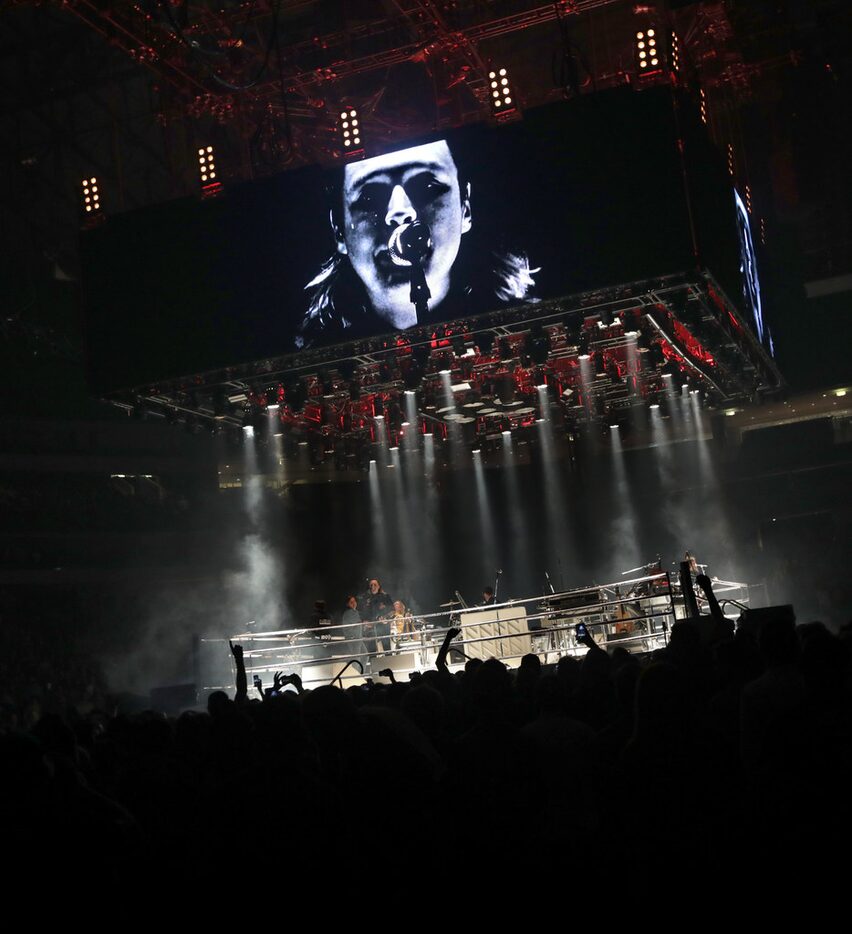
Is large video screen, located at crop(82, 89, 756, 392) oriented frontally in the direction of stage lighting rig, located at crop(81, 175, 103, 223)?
no

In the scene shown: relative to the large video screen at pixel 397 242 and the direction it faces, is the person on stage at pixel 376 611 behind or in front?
behind

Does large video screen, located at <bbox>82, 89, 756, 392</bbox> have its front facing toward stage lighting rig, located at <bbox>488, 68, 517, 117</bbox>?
no

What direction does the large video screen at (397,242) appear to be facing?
toward the camera

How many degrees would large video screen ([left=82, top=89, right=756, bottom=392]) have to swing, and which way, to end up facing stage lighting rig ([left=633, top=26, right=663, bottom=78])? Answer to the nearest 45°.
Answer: approximately 90° to its left
